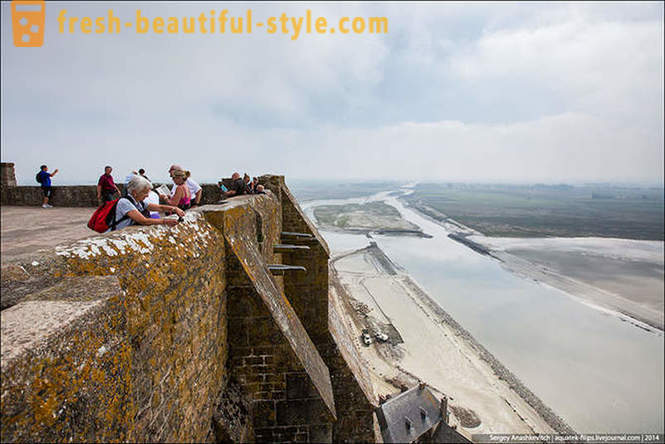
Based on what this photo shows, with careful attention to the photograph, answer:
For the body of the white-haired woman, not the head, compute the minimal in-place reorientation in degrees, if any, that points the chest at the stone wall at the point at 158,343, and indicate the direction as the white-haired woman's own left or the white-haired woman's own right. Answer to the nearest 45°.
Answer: approximately 90° to the white-haired woman's own right

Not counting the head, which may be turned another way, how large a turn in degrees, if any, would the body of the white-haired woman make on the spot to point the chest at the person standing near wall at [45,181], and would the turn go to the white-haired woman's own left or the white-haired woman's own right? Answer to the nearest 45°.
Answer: approximately 90° to the white-haired woman's own left

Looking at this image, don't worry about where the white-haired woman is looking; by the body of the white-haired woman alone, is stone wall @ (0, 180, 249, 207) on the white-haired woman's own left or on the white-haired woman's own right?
on the white-haired woman's own left

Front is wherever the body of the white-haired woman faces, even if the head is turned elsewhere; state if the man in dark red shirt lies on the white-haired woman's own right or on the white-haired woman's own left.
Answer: on the white-haired woman's own left

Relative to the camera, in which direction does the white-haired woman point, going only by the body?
to the viewer's right
